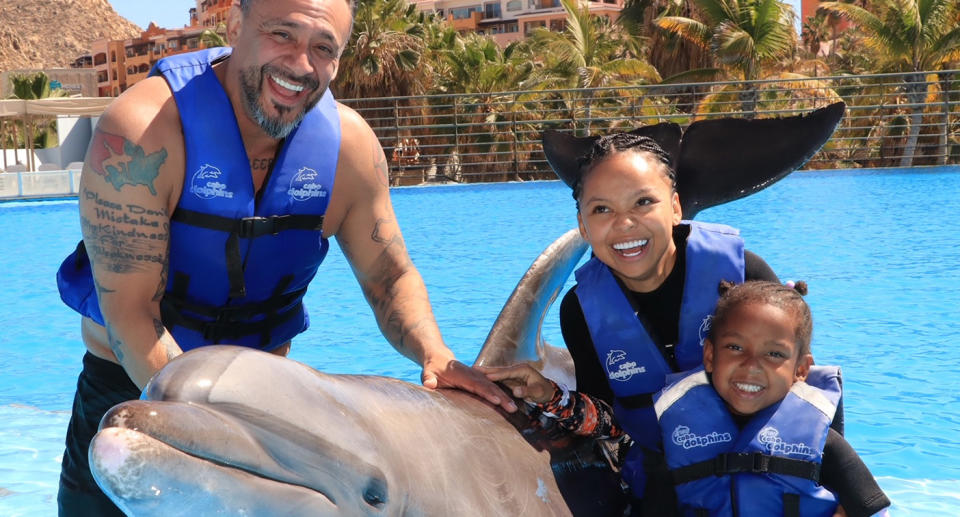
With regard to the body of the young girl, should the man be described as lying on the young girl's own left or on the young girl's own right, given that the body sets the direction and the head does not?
on the young girl's own right

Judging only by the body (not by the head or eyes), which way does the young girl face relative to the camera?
toward the camera

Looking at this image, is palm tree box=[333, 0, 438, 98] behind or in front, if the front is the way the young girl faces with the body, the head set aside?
behind

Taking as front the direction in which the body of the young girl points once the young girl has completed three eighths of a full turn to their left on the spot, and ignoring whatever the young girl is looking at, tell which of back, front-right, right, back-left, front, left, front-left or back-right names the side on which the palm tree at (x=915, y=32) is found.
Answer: front-left
